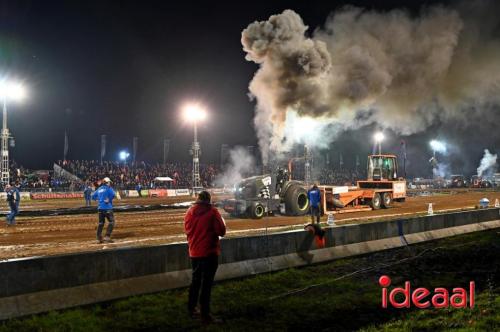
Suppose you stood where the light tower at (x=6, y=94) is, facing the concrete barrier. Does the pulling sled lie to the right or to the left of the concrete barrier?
left

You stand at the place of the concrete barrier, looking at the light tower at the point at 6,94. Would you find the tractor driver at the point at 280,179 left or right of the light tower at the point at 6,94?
right

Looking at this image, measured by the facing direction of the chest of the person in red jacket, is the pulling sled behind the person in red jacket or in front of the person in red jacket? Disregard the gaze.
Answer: in front

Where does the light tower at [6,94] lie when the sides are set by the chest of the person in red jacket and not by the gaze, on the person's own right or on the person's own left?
on the person's own left

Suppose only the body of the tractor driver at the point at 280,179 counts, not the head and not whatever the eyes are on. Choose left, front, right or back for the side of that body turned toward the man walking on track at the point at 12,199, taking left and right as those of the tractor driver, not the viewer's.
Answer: front

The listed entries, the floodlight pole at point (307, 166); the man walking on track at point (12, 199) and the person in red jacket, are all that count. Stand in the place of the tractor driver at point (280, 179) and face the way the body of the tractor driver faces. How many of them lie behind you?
1

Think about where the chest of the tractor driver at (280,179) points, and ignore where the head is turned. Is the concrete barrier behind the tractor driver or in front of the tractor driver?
in front

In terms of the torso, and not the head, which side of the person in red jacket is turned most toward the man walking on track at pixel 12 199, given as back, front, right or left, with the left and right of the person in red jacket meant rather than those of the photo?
left

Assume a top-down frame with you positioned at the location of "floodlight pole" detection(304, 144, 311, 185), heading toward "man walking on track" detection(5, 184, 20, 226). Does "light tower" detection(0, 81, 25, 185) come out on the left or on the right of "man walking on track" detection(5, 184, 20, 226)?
right

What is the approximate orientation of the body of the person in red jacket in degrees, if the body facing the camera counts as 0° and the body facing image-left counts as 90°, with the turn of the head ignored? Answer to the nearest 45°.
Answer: approximately 225°

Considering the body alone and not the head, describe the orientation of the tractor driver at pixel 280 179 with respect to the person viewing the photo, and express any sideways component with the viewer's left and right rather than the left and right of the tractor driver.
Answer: facing the viewer and to the left of the viewer
